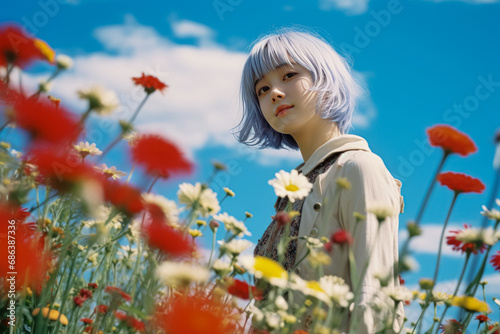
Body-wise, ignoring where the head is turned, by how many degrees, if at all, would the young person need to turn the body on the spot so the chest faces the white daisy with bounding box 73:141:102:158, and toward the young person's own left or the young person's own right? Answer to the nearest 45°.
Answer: approximately 45° to the young person's own right

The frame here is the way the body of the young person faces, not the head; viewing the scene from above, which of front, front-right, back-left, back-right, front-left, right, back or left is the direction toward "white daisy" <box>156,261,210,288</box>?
front-left

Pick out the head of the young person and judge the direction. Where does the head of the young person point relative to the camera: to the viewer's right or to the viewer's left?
to the viewer's left
